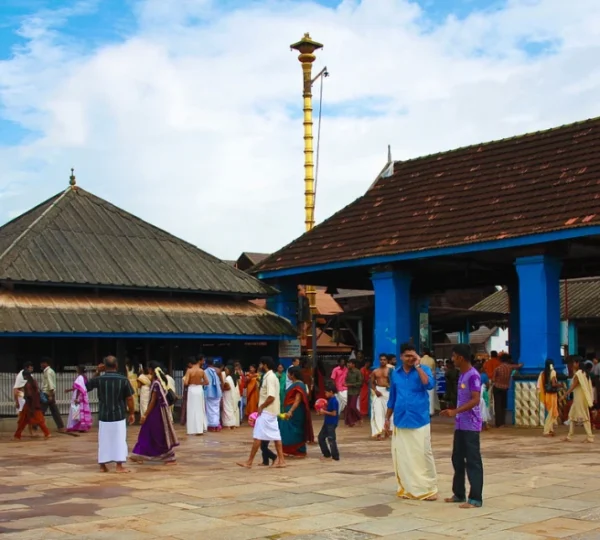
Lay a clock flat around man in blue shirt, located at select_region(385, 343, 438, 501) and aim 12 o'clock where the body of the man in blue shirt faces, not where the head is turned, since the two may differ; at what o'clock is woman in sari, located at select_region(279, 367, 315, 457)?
The woman in sari is roughly at 5 o'clock from the man in blue shirt.

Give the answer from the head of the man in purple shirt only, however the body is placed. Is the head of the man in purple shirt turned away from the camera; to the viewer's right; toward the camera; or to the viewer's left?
to the viewer's left

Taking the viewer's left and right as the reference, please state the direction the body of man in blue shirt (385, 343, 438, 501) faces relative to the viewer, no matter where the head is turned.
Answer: facing the viewer

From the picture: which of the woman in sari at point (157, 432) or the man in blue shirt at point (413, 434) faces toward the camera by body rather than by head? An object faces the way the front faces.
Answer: the man in blue shirt

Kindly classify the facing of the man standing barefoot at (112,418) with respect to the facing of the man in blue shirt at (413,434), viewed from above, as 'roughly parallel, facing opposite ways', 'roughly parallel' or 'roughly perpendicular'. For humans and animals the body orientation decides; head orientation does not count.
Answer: roughly parallel, facing opposite ways

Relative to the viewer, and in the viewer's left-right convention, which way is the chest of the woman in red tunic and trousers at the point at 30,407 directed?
facing to the left of the viewer

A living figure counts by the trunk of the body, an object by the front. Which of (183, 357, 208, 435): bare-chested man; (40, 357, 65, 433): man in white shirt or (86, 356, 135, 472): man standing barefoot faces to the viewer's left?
the man in white shirt

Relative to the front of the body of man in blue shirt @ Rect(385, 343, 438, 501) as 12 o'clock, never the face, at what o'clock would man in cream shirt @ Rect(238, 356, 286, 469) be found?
The man in cream shirt is roughly at 5 o'clock from the man in blue shirt.

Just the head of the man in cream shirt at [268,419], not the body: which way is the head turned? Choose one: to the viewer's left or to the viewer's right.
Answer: to the viewer's left

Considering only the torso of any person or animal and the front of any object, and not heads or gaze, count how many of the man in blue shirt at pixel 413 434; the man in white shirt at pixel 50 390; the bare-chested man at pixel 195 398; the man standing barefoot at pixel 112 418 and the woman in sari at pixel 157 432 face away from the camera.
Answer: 2
